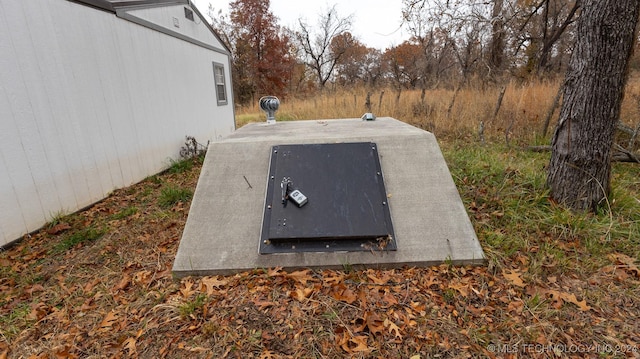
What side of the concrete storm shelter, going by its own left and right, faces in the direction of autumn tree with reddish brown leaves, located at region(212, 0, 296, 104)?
back

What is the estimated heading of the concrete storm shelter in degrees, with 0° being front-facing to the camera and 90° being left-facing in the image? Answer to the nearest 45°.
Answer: approximately 0°
